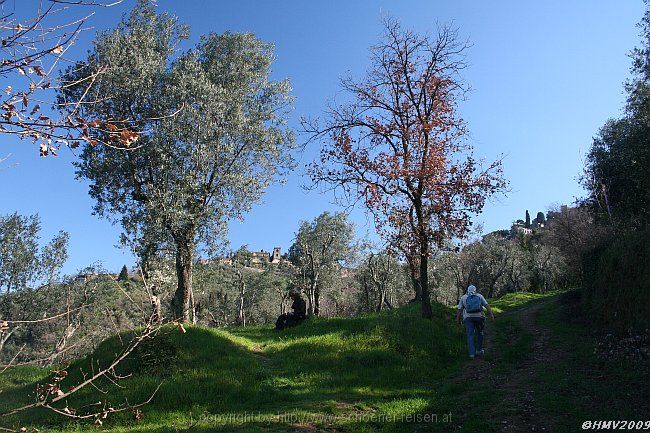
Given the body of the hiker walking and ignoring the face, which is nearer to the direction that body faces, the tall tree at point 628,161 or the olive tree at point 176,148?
the tall tree

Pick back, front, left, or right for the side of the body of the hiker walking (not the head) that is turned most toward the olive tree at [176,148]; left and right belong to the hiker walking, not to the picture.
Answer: left

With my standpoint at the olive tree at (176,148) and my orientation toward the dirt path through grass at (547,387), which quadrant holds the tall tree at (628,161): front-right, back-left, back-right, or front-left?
front-left

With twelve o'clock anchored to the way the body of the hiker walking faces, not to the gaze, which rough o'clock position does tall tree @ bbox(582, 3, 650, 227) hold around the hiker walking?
The tall tree is roughly at 1 o'clock from the hiker walking.

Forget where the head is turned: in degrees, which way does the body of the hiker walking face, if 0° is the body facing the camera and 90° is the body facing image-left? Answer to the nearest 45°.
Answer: approximately 180°

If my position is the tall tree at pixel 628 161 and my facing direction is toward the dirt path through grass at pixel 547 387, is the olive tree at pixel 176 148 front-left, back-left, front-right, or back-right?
front-right

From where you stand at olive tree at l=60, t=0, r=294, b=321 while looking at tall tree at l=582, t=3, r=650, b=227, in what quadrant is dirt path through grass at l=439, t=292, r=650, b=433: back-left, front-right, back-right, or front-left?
front-right
